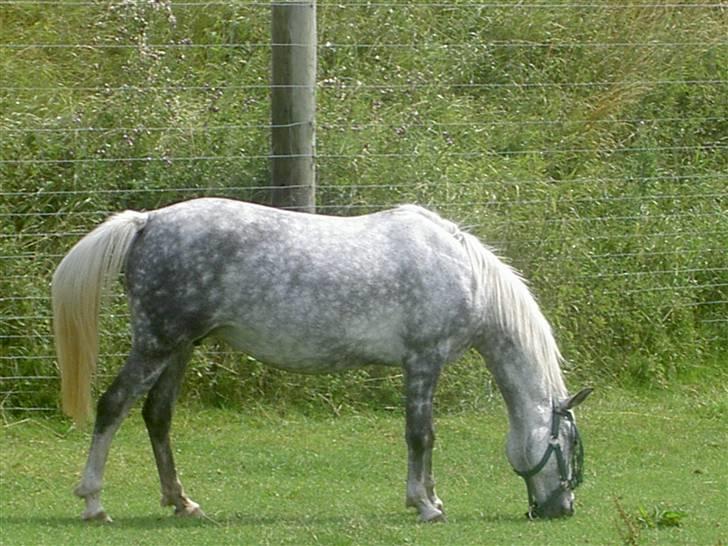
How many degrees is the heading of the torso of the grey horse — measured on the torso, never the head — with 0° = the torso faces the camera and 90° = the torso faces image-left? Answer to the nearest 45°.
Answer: approximately 270°
